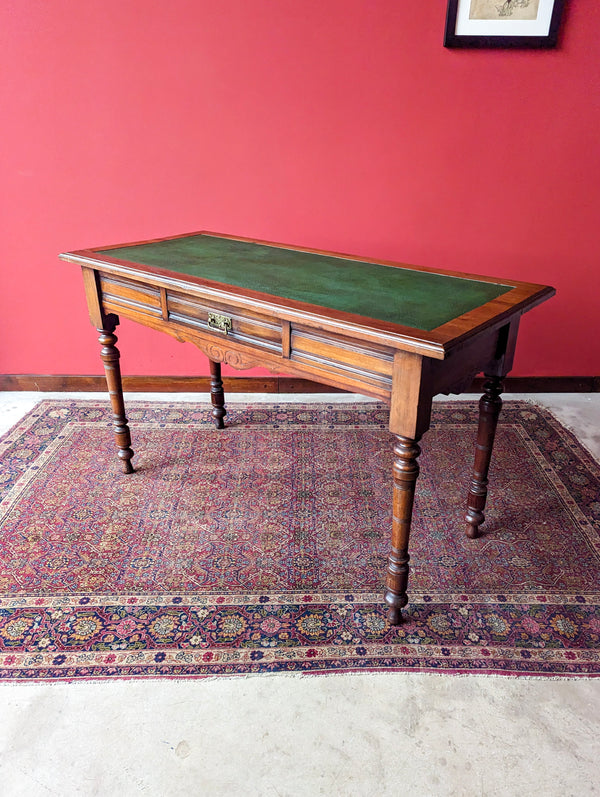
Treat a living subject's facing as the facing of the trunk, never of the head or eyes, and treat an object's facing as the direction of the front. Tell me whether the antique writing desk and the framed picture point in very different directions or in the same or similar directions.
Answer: same or similar directions

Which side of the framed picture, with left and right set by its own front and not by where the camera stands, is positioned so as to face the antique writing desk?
front

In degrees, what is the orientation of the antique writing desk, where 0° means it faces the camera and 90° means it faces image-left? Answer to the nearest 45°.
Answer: approximately 45°

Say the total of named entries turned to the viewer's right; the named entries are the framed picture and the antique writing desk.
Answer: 0

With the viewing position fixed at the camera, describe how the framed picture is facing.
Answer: facing the viewer

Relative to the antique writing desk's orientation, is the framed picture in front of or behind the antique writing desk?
behind

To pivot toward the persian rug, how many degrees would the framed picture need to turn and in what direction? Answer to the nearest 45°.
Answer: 0° — it already faces it
